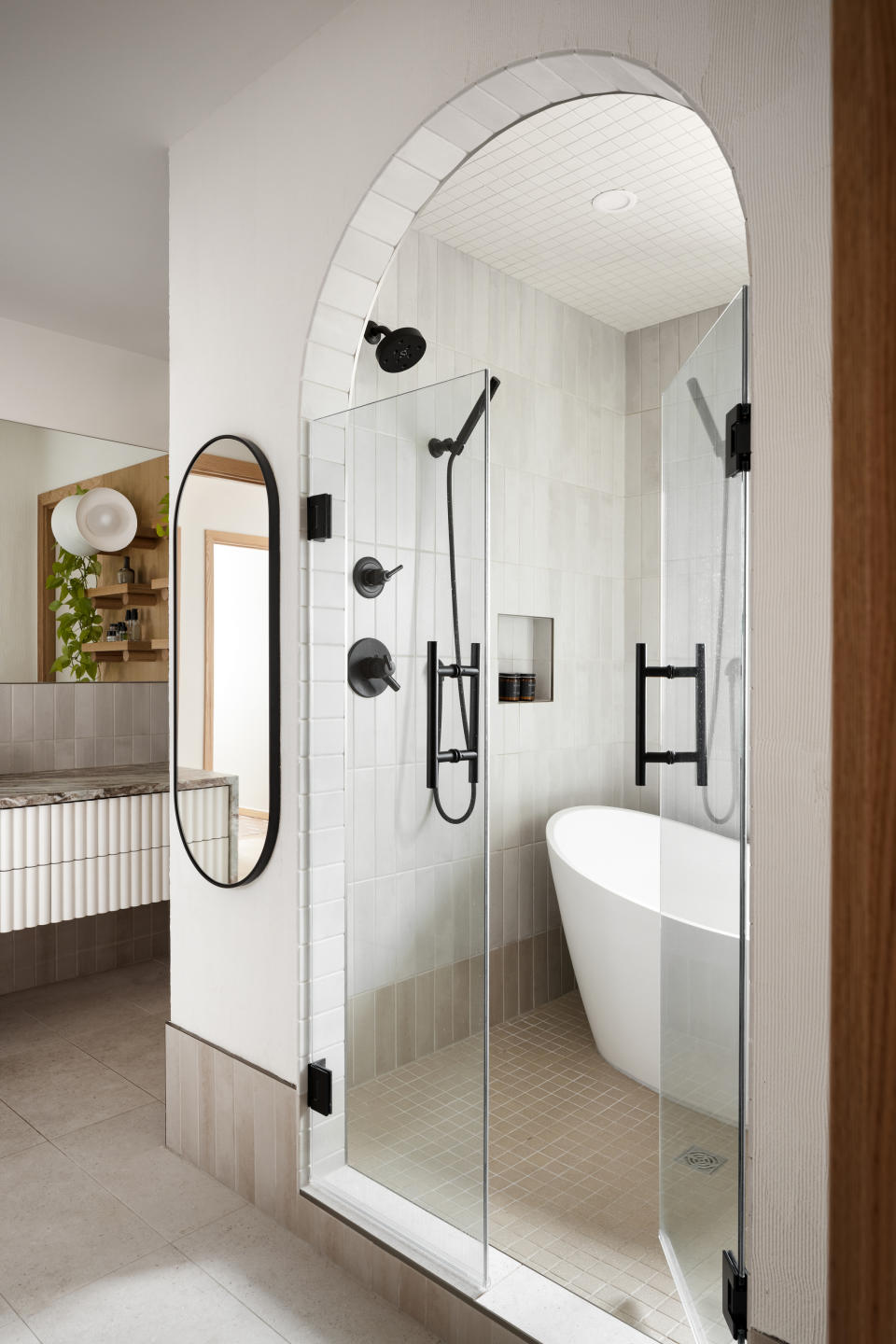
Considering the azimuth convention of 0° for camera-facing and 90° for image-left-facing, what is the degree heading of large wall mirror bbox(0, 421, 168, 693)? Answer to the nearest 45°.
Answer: approximately 315°

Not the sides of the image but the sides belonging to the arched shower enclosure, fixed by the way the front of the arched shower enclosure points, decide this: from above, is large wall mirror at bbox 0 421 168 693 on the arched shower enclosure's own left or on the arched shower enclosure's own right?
on the arched shower enclosure's own right

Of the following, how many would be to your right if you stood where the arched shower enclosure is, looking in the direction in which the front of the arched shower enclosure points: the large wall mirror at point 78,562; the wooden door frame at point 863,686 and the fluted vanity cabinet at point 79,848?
2

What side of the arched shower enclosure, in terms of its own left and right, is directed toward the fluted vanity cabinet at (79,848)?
right

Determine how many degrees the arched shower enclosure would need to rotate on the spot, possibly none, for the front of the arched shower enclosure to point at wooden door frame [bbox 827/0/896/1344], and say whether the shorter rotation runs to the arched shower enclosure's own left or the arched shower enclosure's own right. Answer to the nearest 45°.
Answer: approximately 45° to the arched shower enclosure's own left

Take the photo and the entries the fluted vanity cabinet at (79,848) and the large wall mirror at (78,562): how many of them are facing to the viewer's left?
0

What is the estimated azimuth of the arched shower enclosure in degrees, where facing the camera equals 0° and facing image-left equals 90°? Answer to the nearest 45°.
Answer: approximately 45°
